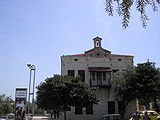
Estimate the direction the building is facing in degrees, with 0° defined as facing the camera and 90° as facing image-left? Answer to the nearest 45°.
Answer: approximately 0°

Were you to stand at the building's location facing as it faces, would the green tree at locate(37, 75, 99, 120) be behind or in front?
in front

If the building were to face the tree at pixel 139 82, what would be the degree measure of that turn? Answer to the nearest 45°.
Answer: approximately 45° to its left

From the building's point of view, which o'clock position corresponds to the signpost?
The signpost is roughly at 1 o'clock from the building.
